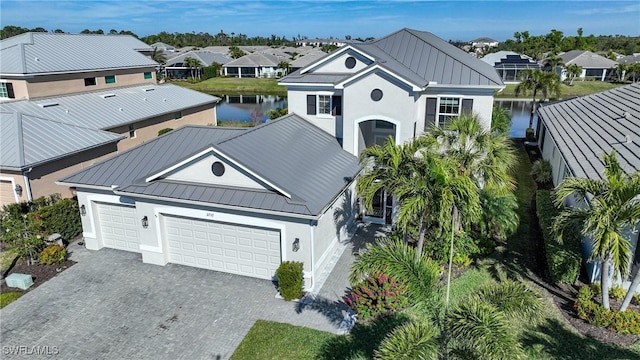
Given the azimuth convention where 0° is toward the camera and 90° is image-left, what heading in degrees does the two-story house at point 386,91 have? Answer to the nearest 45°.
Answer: approximately 0°

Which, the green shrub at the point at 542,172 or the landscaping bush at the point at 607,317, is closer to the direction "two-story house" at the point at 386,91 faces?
the landscaping bush

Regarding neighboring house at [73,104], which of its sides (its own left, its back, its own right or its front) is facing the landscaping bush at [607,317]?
left

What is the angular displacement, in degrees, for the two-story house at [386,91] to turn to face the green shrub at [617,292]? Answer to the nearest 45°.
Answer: approximately 45° to its left

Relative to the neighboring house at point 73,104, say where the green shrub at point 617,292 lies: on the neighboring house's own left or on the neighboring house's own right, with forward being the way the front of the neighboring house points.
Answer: on the neighboring house's own left

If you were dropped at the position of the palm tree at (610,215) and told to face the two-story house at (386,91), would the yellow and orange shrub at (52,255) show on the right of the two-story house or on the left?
left

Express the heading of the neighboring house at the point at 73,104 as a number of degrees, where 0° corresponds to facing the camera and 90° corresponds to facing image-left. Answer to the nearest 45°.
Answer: approximately 45°
